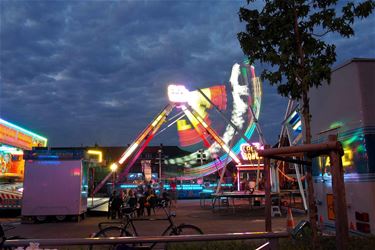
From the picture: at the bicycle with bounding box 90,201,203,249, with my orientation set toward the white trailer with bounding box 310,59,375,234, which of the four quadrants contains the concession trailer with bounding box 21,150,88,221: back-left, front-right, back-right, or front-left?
back-left

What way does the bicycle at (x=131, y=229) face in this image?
to the viewer's right

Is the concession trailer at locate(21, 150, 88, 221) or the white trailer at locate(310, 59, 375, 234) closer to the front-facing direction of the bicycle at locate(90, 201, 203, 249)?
the white trailer

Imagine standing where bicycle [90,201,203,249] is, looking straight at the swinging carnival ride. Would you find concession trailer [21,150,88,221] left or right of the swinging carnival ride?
left

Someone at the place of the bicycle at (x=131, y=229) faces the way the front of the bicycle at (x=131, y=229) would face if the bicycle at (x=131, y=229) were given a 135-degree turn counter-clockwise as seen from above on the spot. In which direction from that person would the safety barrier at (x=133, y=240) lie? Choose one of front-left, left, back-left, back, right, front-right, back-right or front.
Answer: back-left
